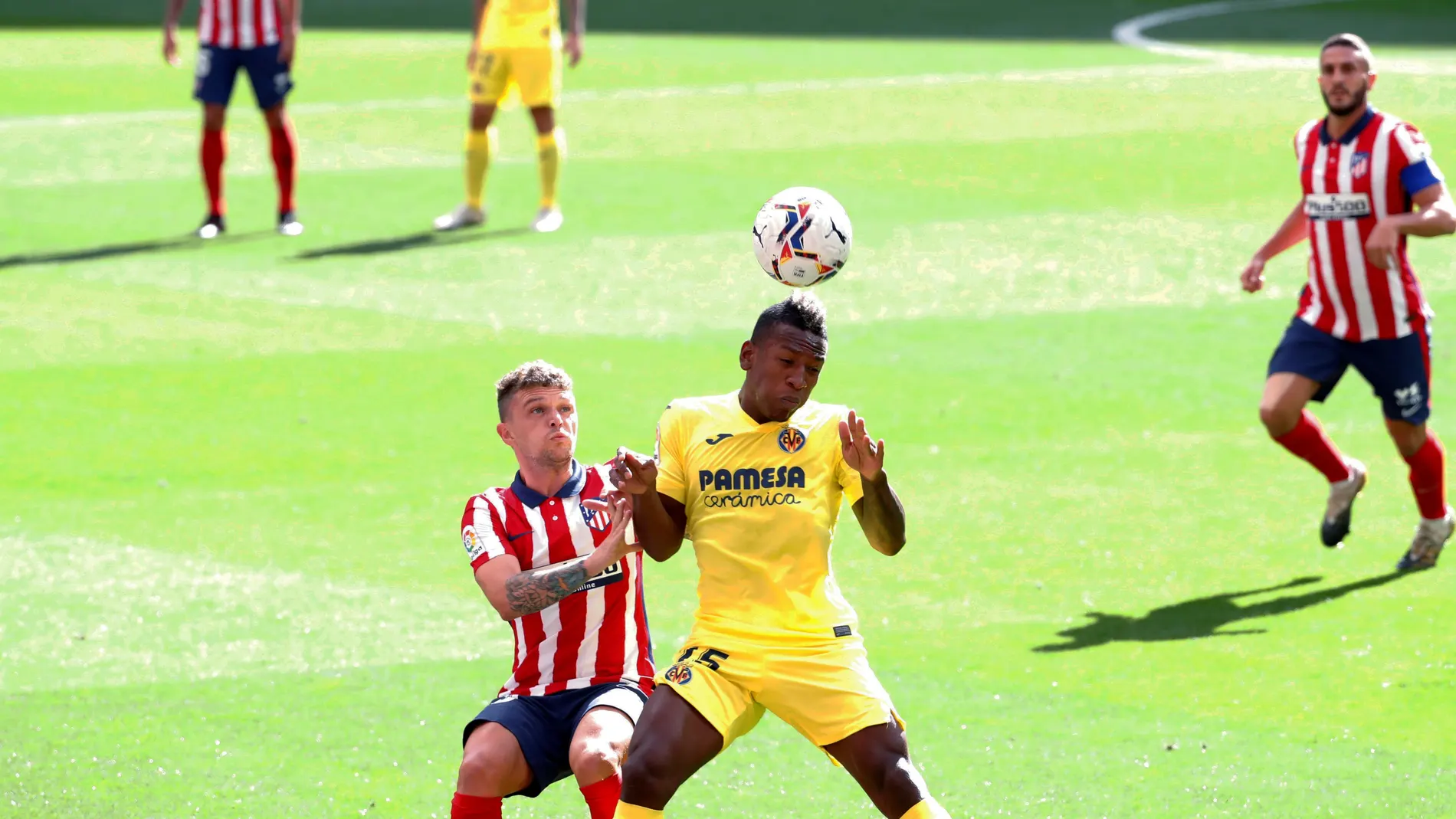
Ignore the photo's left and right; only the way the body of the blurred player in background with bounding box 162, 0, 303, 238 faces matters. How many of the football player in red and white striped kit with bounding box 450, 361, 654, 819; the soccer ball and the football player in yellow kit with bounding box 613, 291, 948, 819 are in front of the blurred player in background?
3

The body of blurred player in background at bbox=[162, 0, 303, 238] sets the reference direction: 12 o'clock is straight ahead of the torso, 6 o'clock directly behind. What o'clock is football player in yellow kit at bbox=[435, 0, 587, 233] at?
The football player in yellow kit is roughly at 9 o'clock from the blurred player in background.

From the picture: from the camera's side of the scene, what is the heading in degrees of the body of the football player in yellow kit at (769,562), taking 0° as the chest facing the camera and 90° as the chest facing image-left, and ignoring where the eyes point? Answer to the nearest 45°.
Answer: approximately 0°

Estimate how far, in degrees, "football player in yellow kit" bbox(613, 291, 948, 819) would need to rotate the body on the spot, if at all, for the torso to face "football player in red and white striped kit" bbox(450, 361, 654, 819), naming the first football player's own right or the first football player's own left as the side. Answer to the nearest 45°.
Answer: approximately 135° to the first football player's own right

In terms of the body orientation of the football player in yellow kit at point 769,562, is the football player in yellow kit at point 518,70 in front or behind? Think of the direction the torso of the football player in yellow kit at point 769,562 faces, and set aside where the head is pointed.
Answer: behind

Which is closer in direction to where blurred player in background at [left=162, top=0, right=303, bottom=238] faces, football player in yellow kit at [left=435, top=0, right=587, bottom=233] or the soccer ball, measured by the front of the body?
the soccer ball

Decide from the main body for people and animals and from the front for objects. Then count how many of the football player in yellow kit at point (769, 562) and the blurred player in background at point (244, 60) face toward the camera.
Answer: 2

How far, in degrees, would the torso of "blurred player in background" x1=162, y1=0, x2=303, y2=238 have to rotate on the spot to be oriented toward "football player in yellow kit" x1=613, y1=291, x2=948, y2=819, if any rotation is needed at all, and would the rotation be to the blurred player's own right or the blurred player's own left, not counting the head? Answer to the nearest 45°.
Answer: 0° — they already face them

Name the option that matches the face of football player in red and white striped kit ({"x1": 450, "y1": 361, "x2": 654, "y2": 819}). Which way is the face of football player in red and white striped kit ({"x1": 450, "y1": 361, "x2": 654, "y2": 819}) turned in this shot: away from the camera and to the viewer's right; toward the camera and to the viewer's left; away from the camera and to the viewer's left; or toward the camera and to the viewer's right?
toward the camera and to the viewer's right
